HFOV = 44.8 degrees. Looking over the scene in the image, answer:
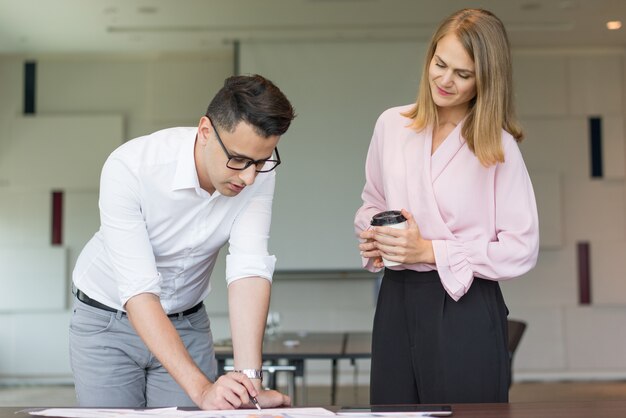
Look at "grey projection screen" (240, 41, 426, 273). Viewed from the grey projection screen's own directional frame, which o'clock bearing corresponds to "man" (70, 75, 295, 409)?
The man is roughly at 12 o'clock from the grey projection screen.

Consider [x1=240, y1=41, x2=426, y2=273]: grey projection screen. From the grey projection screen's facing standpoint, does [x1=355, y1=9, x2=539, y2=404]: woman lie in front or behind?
in front

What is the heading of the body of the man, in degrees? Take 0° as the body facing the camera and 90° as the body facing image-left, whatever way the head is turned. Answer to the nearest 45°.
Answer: approximately 315°

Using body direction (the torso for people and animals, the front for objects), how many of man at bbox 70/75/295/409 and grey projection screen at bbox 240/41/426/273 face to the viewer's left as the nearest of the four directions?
0

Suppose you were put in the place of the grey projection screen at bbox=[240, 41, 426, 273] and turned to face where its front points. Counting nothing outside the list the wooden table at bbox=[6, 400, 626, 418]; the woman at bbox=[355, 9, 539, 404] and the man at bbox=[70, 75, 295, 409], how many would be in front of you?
3

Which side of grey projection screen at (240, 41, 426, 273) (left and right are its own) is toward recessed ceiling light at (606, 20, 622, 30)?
left

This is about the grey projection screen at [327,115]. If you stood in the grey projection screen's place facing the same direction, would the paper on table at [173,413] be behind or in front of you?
in front

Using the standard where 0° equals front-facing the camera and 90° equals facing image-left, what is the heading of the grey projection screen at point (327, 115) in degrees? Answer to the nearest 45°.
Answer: approximately 0°

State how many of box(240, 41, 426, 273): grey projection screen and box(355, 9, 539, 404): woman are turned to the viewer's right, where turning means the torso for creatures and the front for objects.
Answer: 0

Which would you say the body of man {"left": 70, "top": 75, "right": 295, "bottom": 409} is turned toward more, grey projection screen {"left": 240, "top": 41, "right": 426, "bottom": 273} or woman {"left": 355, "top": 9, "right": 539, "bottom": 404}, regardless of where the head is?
the woman
